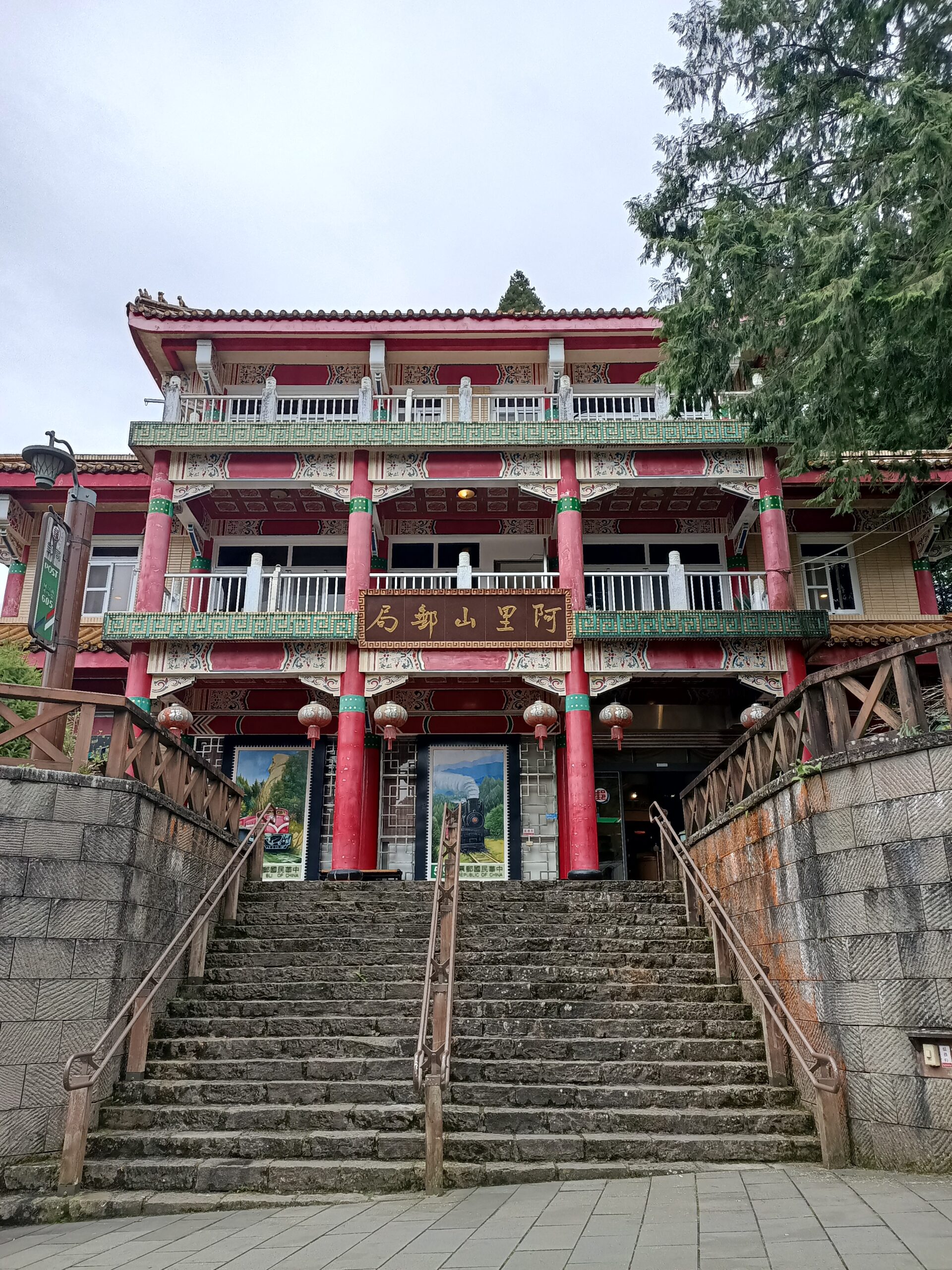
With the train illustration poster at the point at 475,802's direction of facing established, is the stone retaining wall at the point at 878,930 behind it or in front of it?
in front

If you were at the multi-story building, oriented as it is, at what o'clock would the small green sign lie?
The small green sign is roughly at 1 o'clock from the multi-story building.

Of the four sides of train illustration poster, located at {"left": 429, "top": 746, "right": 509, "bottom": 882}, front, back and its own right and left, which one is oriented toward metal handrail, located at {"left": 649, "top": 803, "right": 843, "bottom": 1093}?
front

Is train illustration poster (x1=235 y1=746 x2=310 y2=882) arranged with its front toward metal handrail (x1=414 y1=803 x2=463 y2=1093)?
yes

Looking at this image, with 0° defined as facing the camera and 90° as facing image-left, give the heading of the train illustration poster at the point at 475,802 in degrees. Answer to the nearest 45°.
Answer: approximately 0°

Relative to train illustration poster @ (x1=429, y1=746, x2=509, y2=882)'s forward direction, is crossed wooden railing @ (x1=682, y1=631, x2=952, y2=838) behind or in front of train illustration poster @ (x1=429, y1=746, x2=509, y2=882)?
in front

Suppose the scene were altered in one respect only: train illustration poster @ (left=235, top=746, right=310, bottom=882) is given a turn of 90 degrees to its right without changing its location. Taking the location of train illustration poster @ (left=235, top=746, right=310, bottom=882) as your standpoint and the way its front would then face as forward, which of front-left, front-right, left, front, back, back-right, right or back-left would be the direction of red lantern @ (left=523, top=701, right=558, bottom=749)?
back-left

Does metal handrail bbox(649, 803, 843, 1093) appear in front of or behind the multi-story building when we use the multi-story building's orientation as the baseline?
in front
